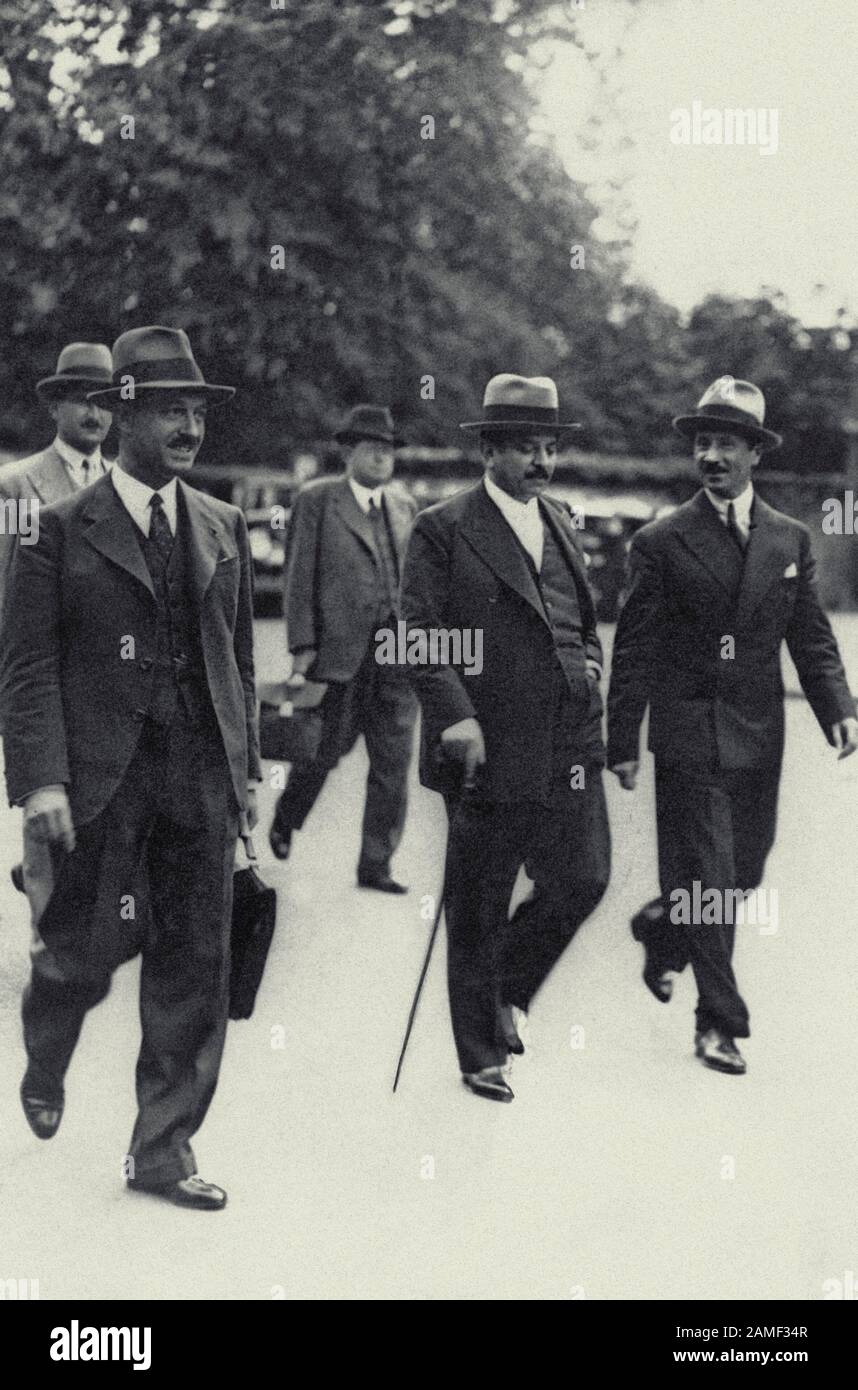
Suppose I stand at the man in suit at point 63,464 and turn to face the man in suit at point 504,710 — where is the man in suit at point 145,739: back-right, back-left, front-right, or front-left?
front-right

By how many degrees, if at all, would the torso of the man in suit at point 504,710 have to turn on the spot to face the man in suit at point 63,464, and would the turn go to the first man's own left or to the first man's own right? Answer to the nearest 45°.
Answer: approximately 180°

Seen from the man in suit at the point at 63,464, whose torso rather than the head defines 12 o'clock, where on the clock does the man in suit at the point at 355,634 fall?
the man in suit at the point at 355,634 is roughly at 9 o'clock from the man in suit at the point at 63,464.

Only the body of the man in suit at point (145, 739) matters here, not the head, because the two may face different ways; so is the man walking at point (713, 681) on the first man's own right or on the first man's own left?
on the first man's own left

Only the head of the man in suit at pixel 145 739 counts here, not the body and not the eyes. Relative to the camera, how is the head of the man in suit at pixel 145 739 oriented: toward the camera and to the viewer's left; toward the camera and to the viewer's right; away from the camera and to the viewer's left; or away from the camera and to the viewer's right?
toward the camera and to the viewer's right

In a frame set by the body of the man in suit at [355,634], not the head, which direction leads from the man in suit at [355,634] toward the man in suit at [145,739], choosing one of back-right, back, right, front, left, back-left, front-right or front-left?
front-right

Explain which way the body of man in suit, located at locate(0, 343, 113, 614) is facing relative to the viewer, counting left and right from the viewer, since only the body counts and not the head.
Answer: facing the viewer and to the right of the viewer

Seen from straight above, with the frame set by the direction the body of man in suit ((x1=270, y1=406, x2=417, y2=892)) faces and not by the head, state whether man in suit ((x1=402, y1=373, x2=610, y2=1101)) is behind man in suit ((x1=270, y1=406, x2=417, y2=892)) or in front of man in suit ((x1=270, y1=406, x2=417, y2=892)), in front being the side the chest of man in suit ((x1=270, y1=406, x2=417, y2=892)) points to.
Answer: in front

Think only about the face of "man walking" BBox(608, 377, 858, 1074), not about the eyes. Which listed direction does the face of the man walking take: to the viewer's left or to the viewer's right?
to the viewer's left

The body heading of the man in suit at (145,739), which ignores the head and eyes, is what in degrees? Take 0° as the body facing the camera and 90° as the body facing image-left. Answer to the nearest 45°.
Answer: approximately 315°

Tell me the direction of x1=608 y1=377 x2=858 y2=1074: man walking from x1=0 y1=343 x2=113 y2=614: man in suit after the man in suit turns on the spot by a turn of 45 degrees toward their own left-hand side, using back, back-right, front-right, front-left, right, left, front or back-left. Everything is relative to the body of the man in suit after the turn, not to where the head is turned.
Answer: front-right

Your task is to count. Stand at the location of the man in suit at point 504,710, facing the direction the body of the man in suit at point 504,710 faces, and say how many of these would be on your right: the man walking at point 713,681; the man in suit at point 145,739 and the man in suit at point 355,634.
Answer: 1
